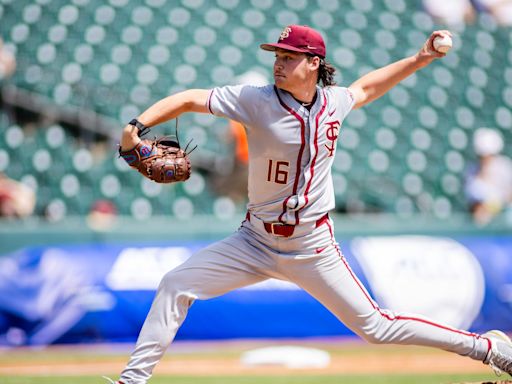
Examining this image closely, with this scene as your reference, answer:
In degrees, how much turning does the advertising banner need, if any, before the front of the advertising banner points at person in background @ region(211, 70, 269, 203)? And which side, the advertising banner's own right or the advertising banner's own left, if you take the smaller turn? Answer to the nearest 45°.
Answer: approximately 180°

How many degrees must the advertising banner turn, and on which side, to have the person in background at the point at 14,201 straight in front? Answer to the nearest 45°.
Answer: approximately 90° to its right

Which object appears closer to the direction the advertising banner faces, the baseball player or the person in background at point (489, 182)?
the baseball player

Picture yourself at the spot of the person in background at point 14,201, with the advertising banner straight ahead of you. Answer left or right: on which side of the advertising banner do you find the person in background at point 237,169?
left

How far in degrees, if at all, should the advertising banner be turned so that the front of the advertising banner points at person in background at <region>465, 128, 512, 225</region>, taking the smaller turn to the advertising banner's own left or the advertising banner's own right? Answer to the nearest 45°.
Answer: approximately 135° to the advertising banner's own left

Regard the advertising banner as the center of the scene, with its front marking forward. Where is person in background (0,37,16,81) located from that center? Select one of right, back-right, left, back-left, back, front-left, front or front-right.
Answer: back-right

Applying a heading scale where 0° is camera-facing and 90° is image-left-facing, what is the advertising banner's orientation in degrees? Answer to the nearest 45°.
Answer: approximately 0°

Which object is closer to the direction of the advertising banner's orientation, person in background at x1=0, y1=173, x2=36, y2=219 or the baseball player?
the baseball player

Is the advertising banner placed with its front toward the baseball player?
yes
